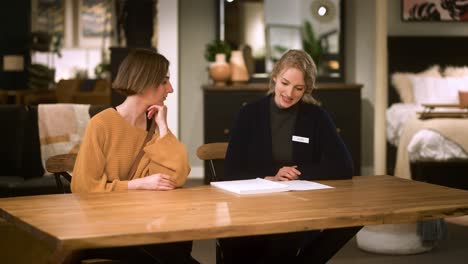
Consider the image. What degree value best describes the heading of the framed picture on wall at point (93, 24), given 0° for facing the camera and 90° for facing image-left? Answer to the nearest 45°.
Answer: approximately 0°

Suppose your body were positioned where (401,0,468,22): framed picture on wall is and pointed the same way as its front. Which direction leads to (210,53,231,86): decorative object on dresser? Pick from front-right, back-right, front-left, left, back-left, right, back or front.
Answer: front-right

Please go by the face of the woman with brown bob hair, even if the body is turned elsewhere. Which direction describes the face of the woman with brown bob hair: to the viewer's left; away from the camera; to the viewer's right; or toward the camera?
to the viewer's right

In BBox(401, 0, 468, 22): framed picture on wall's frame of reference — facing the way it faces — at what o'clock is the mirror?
The mirror is roughly at 2 o'clock from the framed picture on wall.

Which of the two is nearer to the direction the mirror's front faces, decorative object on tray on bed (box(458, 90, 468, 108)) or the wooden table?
the wooden table

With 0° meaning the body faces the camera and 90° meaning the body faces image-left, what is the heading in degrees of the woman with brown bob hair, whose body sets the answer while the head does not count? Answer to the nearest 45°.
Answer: approximately 315°

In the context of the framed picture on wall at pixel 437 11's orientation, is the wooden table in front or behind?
in front
